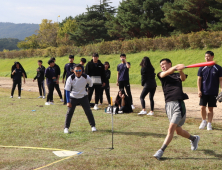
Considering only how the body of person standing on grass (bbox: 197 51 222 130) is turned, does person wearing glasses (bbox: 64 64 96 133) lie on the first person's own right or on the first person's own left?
on the first person's own right

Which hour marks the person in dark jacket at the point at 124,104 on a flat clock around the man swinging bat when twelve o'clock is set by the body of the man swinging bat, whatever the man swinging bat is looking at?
The person in dark jacket is roughly at 4 o'clock from the man swinging bat.

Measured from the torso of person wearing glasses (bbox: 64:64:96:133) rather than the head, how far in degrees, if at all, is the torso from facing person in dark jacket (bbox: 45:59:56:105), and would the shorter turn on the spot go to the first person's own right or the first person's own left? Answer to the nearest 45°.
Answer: approximately 180°

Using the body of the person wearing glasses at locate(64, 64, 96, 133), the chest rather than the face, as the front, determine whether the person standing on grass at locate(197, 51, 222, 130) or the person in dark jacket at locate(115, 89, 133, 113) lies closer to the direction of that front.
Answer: the person standing on grass

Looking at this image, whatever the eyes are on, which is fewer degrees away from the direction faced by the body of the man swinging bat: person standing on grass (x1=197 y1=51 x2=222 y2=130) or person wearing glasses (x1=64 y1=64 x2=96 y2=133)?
the person wearing glasses

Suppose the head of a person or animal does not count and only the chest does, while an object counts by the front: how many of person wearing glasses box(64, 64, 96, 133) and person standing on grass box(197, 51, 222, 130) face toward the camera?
2

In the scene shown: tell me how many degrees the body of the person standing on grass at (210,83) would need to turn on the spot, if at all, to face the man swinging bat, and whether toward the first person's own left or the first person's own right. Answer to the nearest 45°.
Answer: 0° — they already face them

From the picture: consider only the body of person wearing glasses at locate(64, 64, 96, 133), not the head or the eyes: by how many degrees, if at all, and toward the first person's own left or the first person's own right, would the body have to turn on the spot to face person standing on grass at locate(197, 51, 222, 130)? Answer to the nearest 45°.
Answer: approximately 90° to the first person's own left

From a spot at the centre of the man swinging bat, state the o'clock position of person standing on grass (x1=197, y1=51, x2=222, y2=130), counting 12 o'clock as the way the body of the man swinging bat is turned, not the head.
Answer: The person standing on grass is roughly at 5 o'clock from the man swinging bat.

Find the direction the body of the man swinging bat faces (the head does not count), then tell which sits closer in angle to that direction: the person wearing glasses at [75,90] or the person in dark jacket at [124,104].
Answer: the person wearing glasses

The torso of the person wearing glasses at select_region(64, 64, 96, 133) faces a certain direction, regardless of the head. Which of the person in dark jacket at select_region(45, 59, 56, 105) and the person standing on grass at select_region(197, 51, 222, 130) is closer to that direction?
the person standing on grass

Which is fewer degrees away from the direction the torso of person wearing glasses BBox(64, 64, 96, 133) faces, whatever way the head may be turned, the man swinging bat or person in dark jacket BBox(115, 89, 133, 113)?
the man swinging bat

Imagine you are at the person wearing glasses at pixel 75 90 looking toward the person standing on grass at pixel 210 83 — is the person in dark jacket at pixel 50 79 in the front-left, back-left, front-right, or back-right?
back-left
